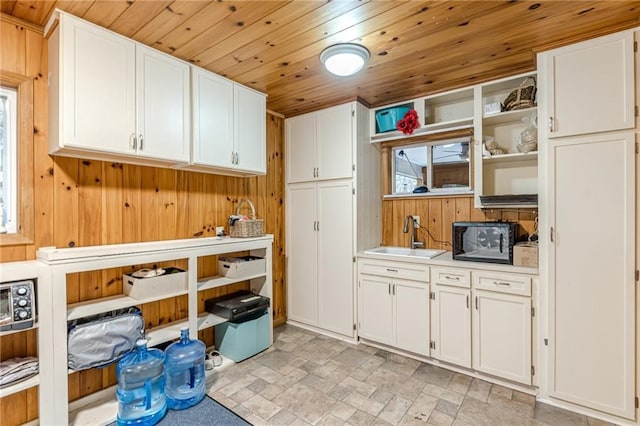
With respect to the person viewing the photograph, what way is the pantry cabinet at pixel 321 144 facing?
facing the viewer and to the left of the viewer

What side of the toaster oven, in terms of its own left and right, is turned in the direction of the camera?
front

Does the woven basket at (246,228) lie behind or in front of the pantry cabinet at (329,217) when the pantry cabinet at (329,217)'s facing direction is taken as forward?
in front

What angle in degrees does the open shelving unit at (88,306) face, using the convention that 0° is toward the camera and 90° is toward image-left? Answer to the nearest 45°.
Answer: approximately 315°

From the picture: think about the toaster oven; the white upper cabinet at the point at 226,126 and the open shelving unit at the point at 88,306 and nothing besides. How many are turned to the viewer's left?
0

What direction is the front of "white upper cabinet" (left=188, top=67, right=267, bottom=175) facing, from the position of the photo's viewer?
facing the viewer and to the right of the viewer

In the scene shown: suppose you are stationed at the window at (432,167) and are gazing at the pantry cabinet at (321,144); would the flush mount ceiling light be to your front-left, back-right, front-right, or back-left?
front-left
